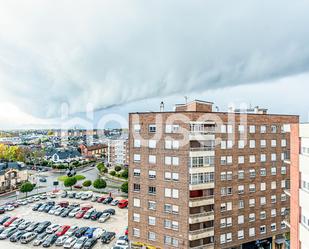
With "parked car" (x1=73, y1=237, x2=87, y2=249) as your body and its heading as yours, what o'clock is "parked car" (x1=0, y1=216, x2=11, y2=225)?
"parked car" (x1=0, y1=216, x2=11, y2=225) is roughly at 3 o'clock from "parked car" (x1=73, y1=237, x2=87, y2=249).

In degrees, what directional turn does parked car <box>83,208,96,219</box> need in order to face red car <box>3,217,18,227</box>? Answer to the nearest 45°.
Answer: approximately 45° to its right

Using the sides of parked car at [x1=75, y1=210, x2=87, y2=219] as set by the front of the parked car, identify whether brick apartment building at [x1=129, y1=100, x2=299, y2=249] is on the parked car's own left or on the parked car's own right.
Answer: on the parked car's own left

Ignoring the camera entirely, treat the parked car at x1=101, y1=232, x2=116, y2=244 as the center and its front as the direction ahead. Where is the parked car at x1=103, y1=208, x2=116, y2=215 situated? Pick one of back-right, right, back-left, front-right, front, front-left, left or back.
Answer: back-right

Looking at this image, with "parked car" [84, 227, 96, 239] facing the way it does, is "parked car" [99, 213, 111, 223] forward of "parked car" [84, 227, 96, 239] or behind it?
behind

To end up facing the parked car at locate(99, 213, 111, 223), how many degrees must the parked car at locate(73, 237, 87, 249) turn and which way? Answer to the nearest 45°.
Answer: approximately 180°

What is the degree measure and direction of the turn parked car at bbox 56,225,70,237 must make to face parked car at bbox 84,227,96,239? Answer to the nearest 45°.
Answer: approximately 90° to its left
